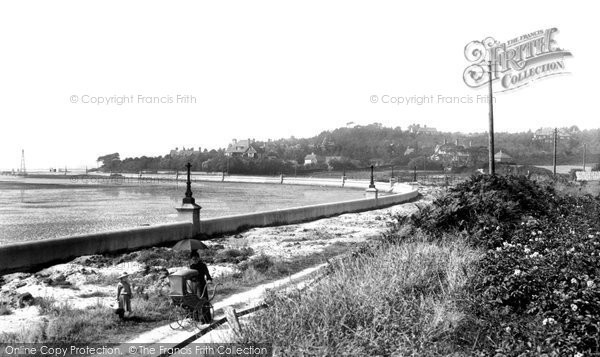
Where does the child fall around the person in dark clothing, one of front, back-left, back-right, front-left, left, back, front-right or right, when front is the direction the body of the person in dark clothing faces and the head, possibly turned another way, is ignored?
front-right

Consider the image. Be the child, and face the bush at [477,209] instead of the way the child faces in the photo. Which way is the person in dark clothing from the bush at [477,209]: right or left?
right

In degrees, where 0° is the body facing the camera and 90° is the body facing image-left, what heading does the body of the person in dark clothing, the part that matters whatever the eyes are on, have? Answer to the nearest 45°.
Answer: approximately 45°

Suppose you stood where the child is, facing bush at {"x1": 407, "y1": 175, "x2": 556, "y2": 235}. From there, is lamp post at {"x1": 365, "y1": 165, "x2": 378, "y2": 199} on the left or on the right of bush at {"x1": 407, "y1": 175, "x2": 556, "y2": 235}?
left

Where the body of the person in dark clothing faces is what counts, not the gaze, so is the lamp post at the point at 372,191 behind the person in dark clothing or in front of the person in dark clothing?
behind

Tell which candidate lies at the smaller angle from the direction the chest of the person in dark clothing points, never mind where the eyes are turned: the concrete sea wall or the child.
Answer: the child

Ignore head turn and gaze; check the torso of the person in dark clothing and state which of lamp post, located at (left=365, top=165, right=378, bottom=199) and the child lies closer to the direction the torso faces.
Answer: the child

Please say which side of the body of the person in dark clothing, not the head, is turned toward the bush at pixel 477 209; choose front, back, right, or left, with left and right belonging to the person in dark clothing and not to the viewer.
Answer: back
